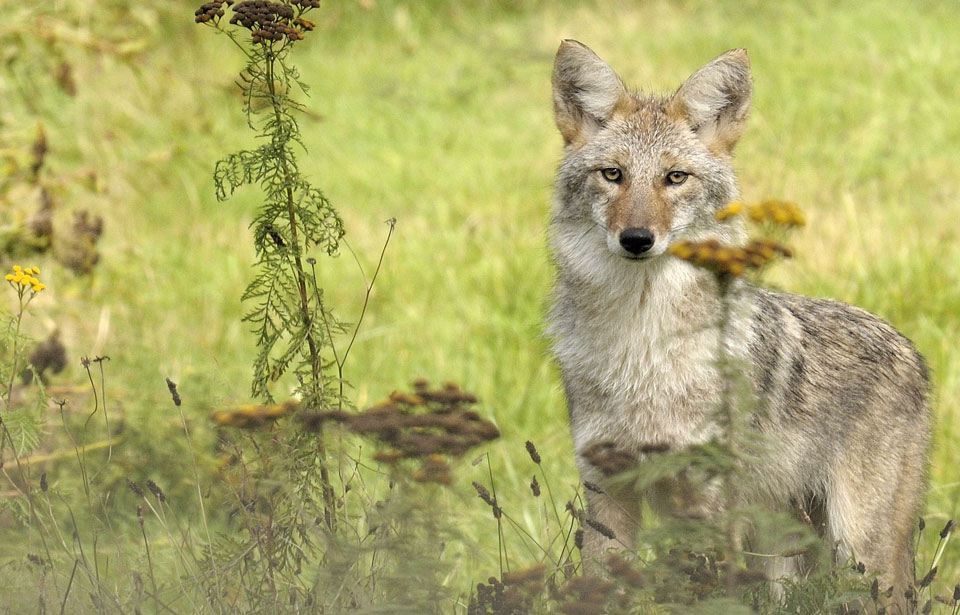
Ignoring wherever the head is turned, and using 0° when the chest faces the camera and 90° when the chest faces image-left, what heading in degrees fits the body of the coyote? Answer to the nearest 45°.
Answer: approximately 45°

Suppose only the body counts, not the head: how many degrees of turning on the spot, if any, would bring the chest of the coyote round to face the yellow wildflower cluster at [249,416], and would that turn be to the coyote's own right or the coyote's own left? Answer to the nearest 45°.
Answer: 0° — it already faces it

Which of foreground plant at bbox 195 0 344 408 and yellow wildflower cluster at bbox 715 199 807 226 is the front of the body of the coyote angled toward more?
the foreground plant

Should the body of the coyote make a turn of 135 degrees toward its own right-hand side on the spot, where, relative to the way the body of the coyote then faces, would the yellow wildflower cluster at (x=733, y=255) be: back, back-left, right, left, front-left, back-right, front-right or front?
back

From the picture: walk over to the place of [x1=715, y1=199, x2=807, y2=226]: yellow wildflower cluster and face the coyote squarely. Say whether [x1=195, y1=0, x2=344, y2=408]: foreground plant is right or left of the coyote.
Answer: left

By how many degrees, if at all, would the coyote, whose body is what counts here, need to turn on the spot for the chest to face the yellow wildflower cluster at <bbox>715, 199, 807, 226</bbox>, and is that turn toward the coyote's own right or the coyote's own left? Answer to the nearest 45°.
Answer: approximately 45° to the coyote's own left
